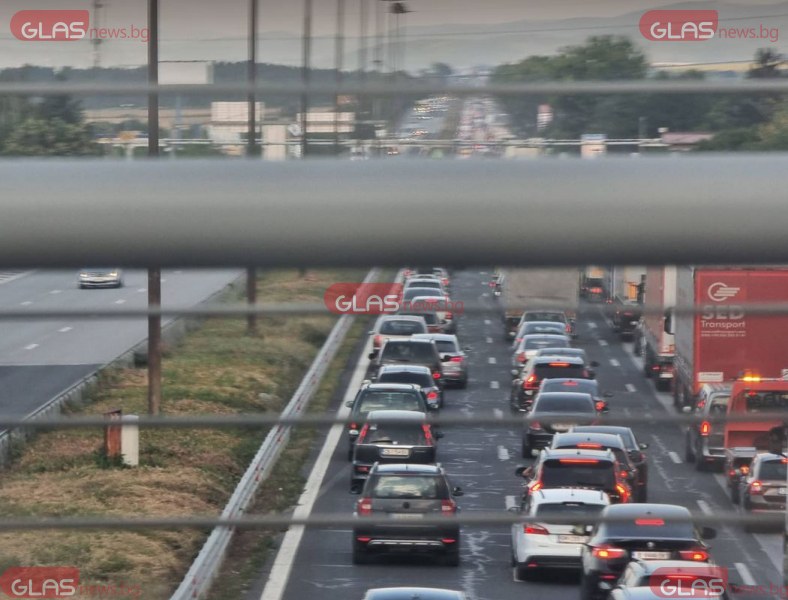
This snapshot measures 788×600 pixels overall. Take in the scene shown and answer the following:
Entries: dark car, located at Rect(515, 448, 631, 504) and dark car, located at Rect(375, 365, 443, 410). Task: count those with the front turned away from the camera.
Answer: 2

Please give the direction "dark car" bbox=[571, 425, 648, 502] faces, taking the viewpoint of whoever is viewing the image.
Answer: facing away from the viewer

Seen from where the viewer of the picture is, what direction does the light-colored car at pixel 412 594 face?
facing away from the viewer

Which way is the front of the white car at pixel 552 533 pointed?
away from the camera

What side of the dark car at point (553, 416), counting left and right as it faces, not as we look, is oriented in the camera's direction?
back

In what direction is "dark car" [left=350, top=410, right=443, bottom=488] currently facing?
away from the camera

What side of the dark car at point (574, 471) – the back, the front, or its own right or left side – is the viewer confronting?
back

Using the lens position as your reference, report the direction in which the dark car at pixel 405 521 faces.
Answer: facing away from the viewer

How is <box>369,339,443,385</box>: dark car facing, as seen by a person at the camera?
facing away from the viewer

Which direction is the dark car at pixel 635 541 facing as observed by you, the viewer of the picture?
facing away from the viewer

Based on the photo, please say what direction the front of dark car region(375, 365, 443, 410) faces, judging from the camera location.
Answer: facing away from the viewer
